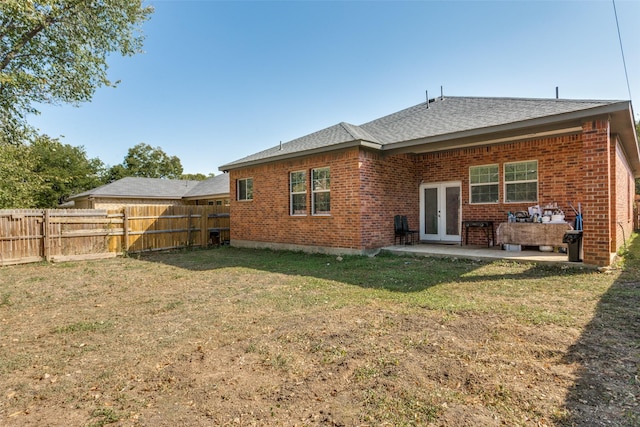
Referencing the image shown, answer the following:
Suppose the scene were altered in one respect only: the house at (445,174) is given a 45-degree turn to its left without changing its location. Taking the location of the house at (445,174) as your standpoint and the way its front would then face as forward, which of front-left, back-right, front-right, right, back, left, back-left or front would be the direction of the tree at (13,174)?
left

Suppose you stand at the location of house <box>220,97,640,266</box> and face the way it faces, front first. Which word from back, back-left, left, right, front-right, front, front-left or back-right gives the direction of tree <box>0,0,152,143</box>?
back-left

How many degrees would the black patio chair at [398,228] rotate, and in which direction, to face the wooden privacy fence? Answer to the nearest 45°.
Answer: approximately 135° to its right

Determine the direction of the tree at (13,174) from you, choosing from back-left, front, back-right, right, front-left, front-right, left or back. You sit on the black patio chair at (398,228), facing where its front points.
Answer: back-right

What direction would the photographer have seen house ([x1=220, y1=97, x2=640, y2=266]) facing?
facing away from the viewer and to the right of the viewer

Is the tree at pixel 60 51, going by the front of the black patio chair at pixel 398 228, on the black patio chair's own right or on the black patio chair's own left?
on the black patio chair's own right

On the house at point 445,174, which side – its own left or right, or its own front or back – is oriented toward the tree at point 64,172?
left

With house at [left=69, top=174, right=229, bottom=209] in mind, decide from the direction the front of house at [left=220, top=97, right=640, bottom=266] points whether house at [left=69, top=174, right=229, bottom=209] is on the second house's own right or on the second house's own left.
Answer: on the second house's own left
